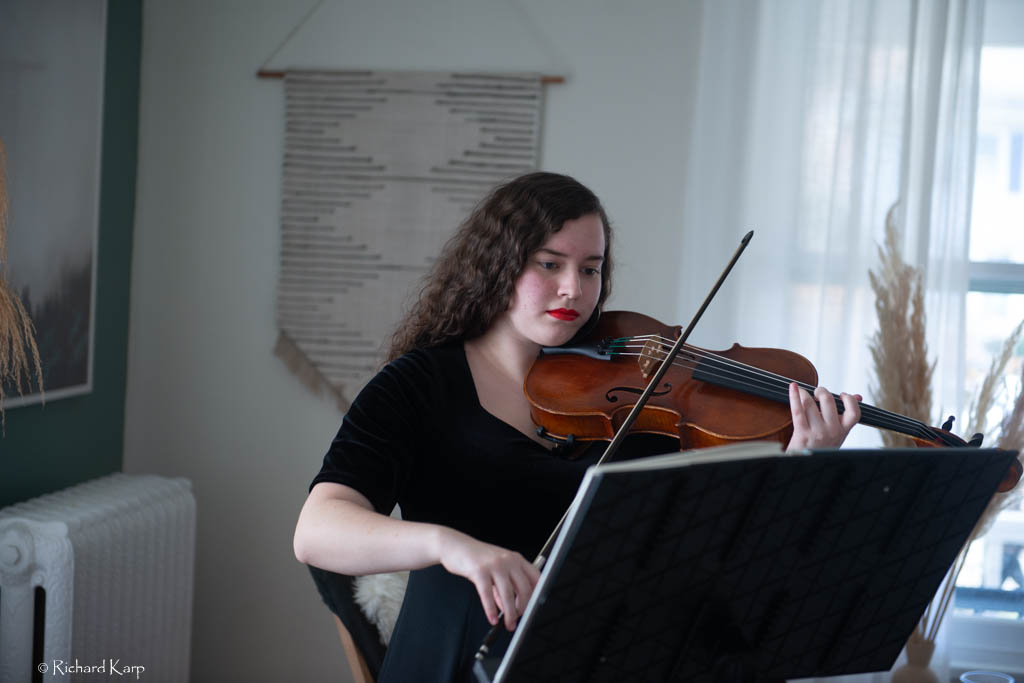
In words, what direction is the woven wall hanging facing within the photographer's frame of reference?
facing the viewer

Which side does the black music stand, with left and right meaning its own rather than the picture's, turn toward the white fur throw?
front

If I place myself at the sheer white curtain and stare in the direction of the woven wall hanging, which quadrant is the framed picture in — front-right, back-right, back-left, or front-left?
front-left

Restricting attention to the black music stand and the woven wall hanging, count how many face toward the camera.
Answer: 1

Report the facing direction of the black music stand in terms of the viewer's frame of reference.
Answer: facing away from the viewer and to the left of the viewer

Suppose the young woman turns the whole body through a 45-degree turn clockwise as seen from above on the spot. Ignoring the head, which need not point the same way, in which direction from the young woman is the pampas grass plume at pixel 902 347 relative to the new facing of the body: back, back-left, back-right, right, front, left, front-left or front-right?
back-left

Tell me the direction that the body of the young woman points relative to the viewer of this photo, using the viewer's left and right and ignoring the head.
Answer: facing the viewer and to the right of the viewer

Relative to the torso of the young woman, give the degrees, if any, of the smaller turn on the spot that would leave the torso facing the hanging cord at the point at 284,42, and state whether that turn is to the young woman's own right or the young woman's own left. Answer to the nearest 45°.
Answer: approximately 180°

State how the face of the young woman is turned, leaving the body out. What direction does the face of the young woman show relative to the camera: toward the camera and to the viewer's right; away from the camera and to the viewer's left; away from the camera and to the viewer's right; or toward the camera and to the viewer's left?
toward the camera and to the viewer's right
